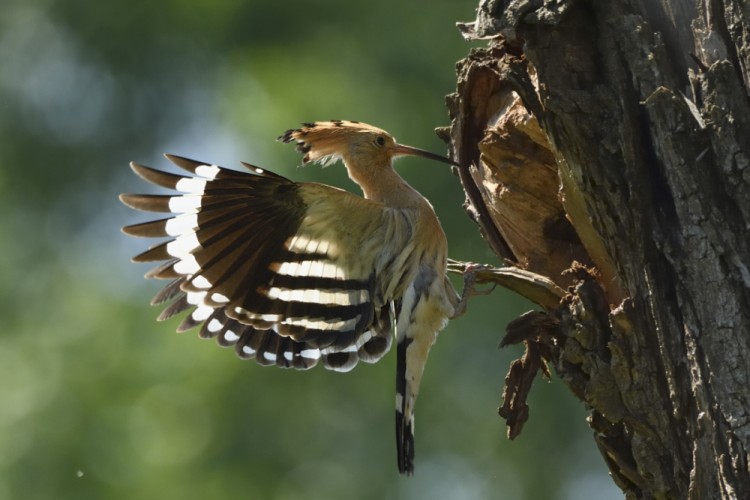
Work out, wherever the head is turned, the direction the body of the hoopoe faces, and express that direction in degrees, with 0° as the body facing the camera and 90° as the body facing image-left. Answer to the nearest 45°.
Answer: approximately 270°
